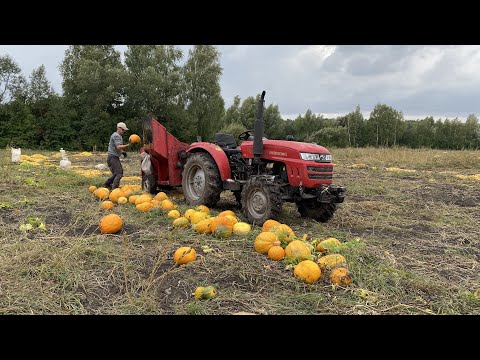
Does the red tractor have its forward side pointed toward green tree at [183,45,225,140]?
no

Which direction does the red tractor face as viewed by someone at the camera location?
facing the viewer and to the right of the viewer

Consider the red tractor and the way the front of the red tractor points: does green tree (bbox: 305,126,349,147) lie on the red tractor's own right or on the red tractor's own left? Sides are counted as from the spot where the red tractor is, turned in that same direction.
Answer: on the red tractor's own left

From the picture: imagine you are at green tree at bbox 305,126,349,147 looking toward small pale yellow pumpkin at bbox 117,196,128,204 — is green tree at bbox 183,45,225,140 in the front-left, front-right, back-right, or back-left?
front-right

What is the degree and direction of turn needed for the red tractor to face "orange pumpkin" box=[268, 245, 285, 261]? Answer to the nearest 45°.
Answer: approximately 45° to its right

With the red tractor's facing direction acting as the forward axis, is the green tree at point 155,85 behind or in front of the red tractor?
behind

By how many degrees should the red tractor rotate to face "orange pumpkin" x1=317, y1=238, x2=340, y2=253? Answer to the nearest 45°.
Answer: approximately 45° to its right

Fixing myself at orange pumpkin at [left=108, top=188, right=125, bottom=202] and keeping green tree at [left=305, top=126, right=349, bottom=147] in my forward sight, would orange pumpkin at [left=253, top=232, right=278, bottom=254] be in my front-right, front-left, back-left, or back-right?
back-right

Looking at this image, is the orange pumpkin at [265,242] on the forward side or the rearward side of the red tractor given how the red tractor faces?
on the forward side

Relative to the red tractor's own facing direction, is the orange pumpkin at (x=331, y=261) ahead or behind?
ahead

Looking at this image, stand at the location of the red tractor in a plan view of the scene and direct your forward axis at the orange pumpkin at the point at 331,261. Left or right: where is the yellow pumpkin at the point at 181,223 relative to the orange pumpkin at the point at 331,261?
right

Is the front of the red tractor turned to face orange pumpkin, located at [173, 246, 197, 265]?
no

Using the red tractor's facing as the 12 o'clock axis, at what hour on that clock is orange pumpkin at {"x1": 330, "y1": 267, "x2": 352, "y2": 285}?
The orange pumpkin is roughly at 1 o'clock from the red tractor.

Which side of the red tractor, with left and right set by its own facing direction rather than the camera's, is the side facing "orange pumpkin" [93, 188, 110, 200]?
back

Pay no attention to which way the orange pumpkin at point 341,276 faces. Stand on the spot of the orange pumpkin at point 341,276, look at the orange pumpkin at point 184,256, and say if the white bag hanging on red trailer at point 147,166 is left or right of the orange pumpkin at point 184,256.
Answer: right

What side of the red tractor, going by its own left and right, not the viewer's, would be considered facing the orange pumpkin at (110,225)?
right

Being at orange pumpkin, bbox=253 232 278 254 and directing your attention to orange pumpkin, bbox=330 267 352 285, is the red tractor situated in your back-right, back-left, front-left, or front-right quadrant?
back-left

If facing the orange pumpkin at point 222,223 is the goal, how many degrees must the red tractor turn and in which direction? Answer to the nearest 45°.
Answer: approximately 45° to its right

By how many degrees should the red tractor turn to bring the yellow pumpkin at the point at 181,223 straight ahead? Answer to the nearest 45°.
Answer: approximately 90° to its right
